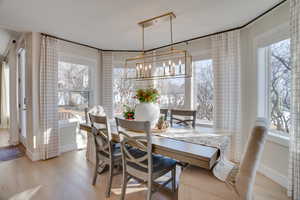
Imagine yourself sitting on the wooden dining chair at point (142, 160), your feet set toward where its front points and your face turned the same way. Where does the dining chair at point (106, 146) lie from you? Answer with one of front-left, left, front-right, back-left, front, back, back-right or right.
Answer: left

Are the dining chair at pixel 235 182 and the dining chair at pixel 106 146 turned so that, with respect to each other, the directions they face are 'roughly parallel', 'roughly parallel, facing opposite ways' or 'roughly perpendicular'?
roughly perpendicular

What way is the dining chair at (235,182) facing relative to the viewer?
to the viewer's left

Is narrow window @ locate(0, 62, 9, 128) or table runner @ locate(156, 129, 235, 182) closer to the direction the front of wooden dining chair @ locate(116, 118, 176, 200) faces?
the table runner

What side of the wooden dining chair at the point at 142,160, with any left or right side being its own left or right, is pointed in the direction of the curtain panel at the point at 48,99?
left

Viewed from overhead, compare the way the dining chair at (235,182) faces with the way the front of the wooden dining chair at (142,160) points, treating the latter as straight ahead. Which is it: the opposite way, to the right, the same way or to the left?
to the left

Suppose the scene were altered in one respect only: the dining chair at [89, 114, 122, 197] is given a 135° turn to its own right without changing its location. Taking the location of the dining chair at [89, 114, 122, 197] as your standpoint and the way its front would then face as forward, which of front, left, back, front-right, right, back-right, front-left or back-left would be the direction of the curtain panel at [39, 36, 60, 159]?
back-right

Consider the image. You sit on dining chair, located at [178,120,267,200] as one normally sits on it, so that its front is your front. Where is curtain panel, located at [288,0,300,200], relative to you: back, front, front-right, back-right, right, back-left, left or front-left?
back-right

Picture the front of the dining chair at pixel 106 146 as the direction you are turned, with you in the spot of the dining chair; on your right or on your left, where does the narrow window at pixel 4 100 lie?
on your left

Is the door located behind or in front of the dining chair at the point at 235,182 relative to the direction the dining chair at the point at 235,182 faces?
in front

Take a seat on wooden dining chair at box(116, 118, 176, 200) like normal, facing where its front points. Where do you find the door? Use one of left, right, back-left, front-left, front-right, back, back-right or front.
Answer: left

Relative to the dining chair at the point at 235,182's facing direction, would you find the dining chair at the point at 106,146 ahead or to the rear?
ahead

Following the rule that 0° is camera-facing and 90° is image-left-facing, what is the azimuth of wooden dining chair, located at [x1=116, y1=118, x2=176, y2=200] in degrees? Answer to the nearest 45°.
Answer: approximately 225°

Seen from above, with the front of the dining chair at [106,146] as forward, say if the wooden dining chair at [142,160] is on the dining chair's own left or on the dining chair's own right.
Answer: on the dining chair's own right

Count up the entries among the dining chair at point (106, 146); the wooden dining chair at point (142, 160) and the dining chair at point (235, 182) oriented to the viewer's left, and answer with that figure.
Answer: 1
